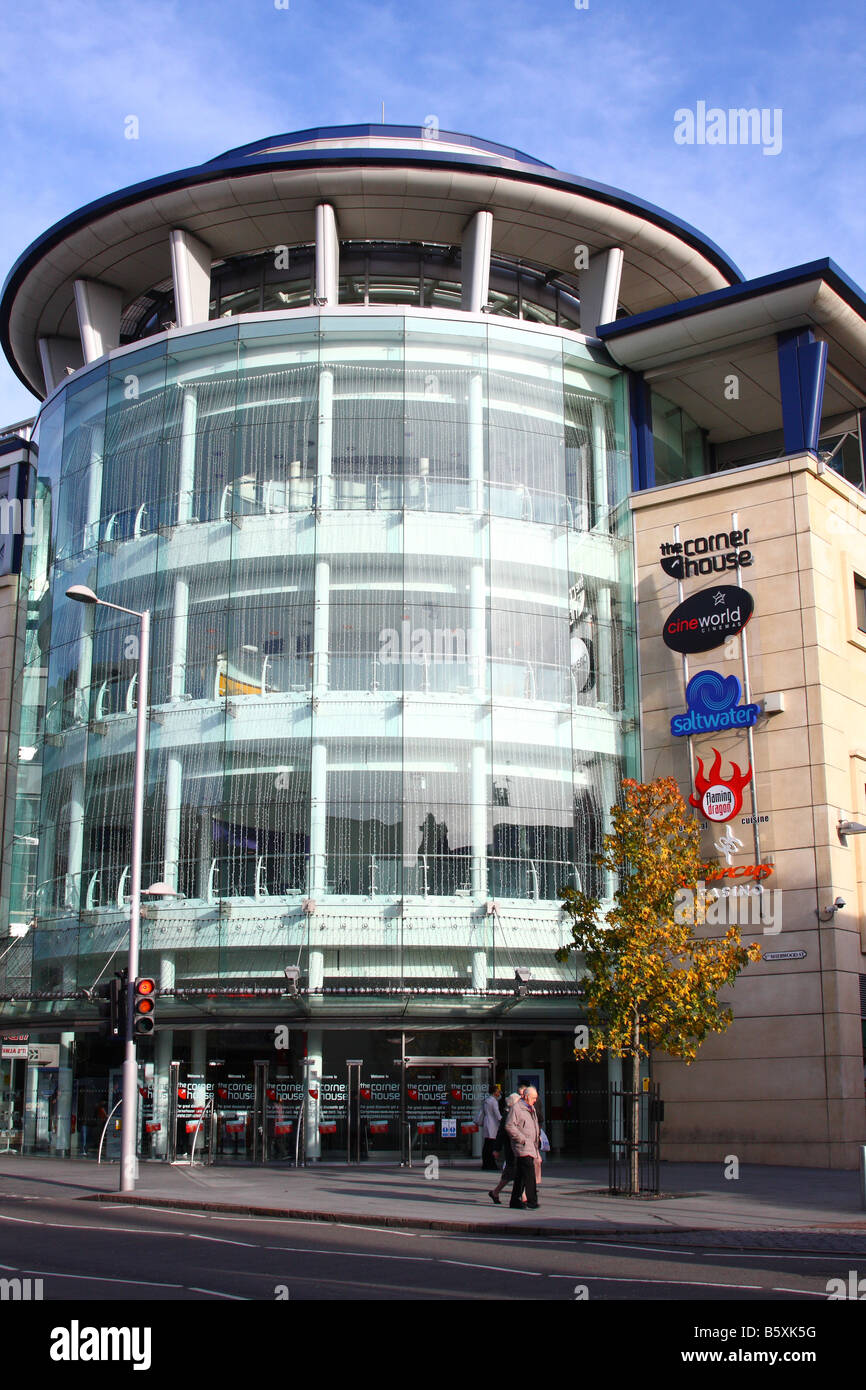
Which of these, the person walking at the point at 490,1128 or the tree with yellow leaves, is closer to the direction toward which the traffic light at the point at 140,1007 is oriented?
the tree with yellow leaves

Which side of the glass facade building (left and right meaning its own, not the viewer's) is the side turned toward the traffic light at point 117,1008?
front

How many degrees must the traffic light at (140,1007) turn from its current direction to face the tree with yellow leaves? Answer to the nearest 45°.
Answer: approximately 90° to its left

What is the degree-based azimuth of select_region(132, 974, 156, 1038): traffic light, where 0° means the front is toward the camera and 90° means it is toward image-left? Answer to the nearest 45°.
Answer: approximately 0°

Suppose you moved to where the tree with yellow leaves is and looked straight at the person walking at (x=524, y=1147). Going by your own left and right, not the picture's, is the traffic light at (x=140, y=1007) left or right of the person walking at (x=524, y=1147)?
right

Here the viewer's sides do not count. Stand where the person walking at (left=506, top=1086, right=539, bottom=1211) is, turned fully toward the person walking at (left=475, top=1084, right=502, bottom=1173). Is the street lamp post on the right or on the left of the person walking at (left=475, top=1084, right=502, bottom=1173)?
left

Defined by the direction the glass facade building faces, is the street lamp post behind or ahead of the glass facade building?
ahead

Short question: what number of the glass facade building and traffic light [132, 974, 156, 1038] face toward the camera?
2
